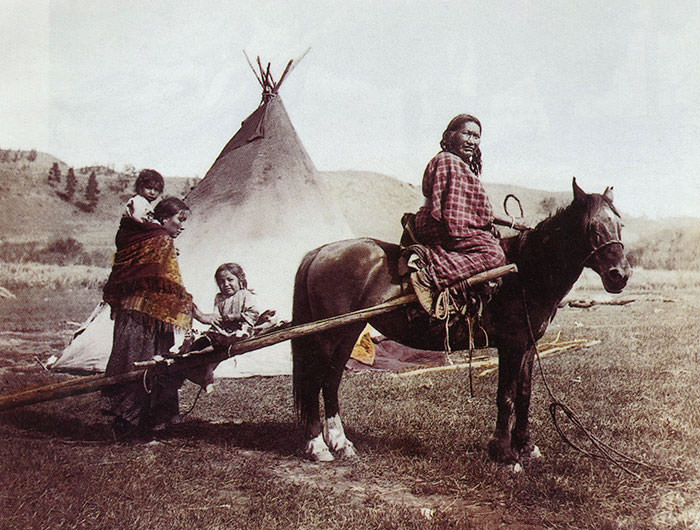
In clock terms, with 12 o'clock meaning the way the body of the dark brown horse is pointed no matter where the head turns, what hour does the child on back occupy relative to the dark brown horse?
The child on back is roughly at 6 o'clock from the dark brown horse.

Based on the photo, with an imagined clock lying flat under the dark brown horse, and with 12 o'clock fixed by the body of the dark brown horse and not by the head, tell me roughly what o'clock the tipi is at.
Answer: The tipi is roughly at 7 o'clock from the dark brown horse.

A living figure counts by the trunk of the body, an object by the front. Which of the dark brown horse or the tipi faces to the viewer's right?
the dark brown horse

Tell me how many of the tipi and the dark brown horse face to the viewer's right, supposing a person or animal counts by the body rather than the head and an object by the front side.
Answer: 1

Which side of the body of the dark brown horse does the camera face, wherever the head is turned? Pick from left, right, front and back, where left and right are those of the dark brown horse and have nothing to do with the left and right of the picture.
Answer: right

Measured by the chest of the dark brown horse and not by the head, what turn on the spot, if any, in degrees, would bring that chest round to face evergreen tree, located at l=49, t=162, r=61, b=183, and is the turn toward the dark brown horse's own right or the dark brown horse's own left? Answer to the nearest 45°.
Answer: approximately 180°

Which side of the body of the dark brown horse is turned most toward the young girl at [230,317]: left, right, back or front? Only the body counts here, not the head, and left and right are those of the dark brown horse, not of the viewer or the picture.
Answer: back
